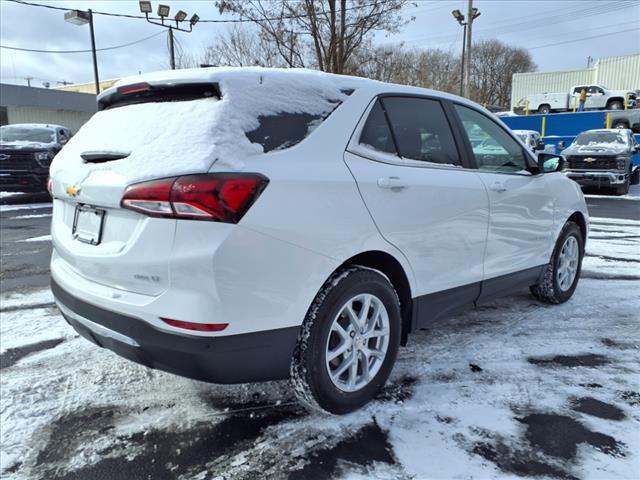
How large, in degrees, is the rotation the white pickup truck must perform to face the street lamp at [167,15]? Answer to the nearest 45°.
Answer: approximately 135° to its right

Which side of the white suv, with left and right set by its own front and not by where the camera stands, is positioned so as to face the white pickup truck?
front

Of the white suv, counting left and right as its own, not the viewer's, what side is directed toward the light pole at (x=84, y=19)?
left

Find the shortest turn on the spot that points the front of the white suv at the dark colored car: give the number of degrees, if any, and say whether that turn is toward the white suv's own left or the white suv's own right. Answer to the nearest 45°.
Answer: approximately 90° to the white suv's own left

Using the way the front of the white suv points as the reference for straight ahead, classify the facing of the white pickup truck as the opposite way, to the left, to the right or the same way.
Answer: to the right

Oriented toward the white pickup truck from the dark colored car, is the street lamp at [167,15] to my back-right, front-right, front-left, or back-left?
front-left

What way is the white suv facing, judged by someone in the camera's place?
facing away from the viewer and to the right of the viewer

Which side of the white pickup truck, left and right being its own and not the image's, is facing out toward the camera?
right

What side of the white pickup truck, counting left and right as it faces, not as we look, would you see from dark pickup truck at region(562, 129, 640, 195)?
right

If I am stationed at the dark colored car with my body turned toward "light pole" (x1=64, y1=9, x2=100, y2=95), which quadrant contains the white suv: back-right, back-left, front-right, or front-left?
back-right

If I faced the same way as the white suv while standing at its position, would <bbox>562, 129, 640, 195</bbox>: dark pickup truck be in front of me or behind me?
in front

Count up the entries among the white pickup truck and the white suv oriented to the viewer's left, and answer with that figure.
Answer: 0

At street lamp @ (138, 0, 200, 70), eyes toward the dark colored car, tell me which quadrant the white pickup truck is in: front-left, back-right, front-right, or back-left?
back-left

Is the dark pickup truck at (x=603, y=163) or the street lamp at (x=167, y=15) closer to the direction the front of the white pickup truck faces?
the dark pickup truck

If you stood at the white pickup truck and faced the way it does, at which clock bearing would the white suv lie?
The white suv is roughly at 3 o'clock from the white pickup truck.
